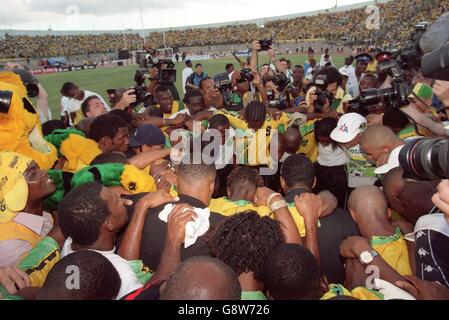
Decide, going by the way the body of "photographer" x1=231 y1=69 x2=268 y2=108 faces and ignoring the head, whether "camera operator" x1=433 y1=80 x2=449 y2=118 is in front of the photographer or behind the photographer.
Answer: in front

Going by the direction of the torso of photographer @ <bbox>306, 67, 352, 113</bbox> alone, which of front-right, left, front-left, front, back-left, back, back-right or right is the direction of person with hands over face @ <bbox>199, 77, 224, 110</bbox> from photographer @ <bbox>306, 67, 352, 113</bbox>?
front-right

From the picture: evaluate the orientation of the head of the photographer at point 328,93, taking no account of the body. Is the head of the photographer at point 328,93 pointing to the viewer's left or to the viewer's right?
to the viewer's left

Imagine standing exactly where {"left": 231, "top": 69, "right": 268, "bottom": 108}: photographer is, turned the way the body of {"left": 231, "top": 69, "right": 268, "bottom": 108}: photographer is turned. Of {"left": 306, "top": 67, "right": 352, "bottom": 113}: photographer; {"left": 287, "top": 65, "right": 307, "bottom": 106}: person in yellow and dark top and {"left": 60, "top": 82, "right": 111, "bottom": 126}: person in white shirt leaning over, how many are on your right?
1

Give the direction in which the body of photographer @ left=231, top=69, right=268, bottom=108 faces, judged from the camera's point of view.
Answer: toward the camera

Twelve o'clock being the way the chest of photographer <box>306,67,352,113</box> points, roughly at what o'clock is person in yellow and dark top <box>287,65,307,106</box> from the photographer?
The person in yellow and dark top is roughly at 4 o'clock from the photographer.

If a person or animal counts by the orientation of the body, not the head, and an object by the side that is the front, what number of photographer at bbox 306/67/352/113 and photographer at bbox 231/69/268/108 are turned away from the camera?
0

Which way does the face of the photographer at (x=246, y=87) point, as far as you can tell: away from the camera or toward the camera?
toward the camera

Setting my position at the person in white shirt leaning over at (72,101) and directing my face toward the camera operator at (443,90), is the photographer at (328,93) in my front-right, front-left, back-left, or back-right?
front-left

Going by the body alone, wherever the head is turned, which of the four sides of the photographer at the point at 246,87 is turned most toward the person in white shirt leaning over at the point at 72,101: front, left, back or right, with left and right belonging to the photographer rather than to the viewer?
right

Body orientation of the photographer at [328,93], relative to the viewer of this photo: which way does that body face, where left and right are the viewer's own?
facing the viewer and to the left of the viewer

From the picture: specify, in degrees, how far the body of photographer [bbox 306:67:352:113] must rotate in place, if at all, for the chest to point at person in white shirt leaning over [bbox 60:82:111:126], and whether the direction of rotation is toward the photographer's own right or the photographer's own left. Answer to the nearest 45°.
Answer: approximately 45° to the photographer's own right

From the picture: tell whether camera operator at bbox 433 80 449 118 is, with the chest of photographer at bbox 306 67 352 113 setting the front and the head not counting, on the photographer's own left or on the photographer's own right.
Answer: on the photographer's own left
